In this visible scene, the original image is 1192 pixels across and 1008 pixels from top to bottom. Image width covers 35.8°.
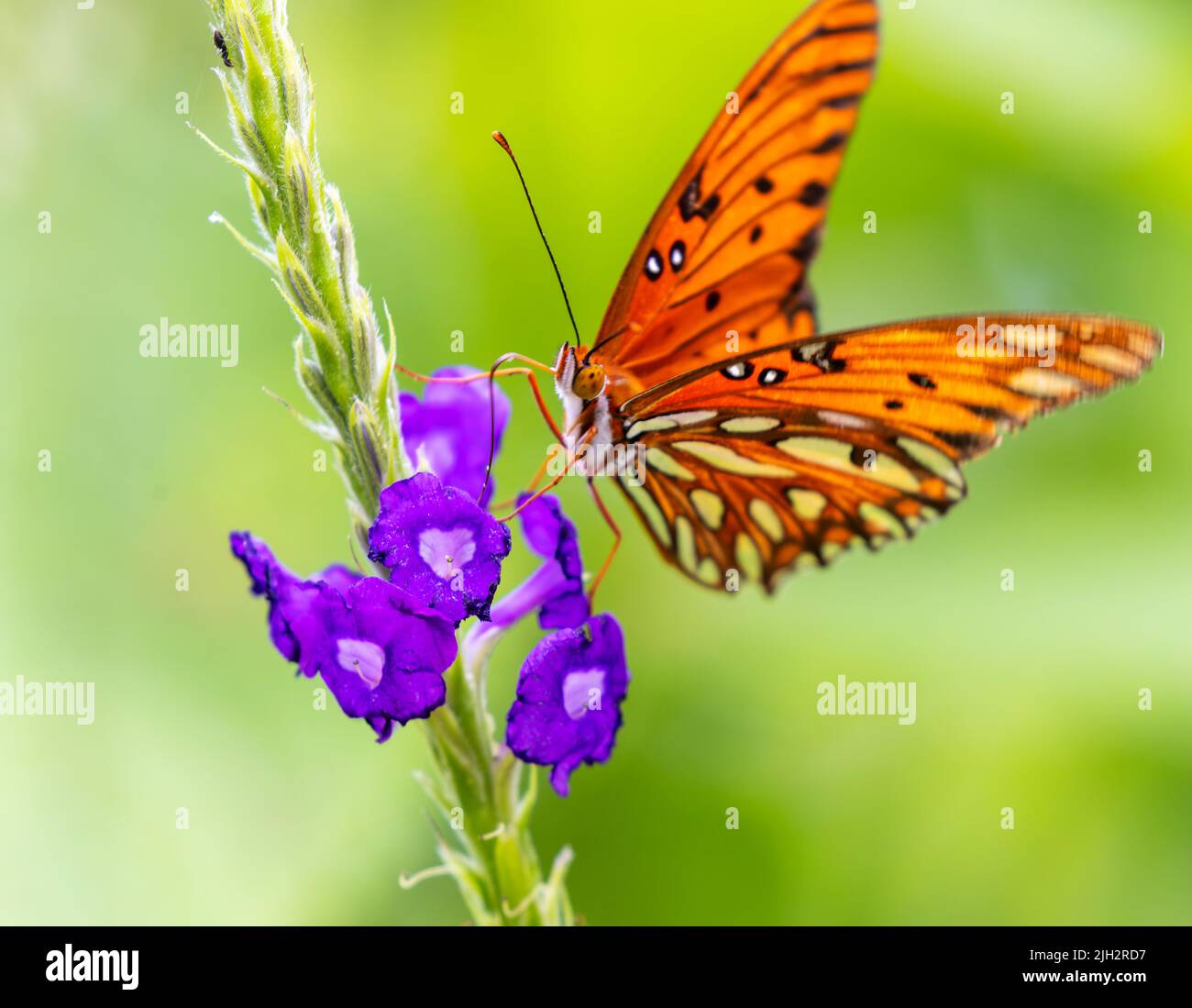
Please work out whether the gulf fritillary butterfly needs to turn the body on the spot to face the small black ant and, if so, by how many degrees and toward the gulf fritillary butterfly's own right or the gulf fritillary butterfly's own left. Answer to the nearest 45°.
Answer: approximately 45° to the gulf fritillary butterfly's own left

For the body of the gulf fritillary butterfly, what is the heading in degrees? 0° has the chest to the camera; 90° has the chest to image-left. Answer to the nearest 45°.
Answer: approximately 90°
